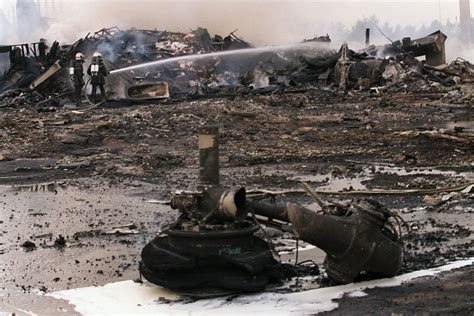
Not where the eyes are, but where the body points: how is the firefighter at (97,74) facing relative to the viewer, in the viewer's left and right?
facing away from the viewer and to the right of the viewer

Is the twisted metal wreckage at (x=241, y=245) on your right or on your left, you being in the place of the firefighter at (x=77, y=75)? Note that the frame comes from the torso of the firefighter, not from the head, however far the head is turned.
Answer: on your right

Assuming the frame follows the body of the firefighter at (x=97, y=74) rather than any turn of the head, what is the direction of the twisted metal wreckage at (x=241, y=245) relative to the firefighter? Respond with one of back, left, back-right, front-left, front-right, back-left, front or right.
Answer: back-right

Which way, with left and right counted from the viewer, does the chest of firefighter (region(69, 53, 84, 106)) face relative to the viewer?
facing away from the viewer and to the right of the viewer

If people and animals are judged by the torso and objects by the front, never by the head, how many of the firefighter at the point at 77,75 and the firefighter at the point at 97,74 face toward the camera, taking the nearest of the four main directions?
0
